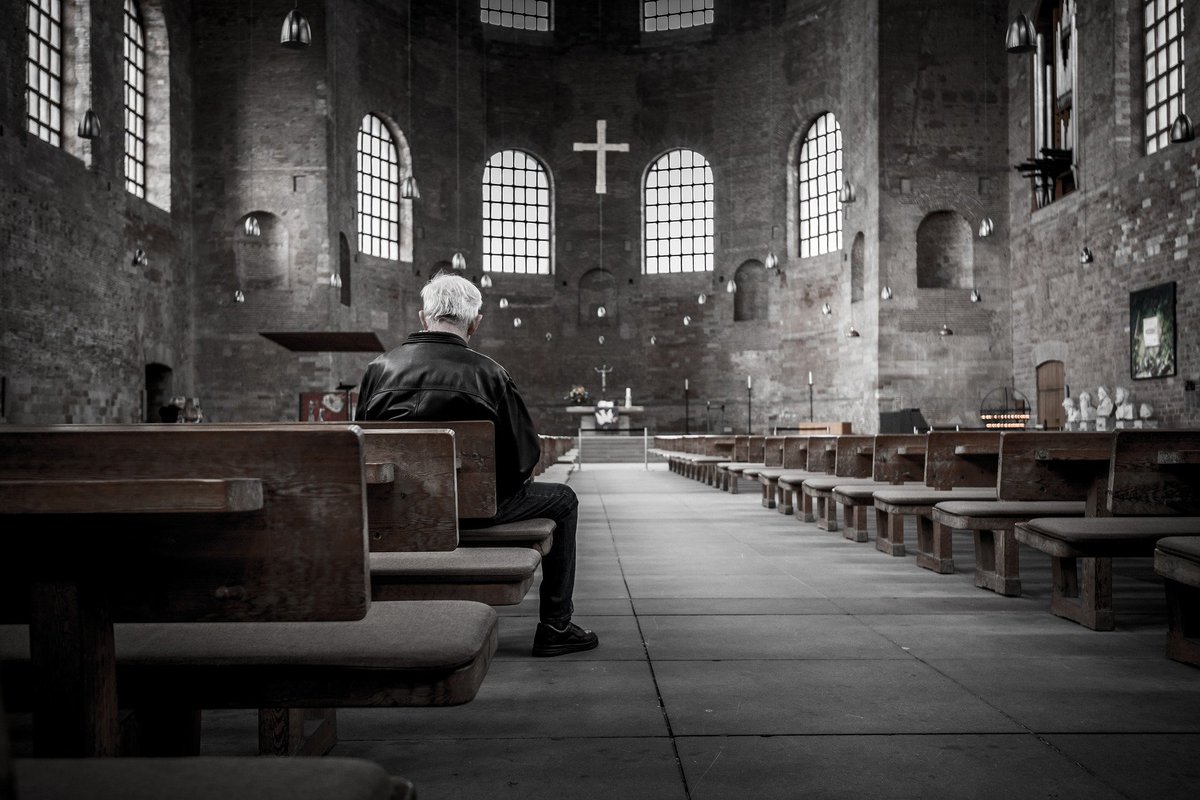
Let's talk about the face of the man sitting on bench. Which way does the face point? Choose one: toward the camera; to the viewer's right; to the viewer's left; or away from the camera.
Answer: away from the camera

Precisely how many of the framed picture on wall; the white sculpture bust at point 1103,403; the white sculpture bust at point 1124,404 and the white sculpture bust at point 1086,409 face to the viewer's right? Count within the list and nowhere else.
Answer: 0

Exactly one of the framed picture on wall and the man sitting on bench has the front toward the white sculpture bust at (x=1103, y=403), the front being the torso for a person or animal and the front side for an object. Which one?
the man sitting on bench

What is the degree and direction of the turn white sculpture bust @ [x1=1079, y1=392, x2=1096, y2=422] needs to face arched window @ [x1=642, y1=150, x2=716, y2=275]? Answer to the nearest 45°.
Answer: approximately 90° to its right

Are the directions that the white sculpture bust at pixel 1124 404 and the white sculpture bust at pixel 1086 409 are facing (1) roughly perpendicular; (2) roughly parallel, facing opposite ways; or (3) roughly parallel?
roughly parallel

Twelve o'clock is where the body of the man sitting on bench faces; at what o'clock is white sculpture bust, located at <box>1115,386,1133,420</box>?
The white sculpture bust is roughly at 12 o'clock from the man sitting on bench.

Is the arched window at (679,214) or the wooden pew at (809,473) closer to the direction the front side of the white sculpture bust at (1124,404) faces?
the wooden pew

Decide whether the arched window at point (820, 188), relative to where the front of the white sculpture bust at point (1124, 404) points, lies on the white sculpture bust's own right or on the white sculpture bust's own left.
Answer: on the white sculpture bust's own right

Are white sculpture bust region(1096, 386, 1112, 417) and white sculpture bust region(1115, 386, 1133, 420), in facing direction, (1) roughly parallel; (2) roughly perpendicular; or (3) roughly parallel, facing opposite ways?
roughly parallel

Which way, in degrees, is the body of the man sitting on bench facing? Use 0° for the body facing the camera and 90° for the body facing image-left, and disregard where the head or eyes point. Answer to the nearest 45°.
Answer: approximately 225°

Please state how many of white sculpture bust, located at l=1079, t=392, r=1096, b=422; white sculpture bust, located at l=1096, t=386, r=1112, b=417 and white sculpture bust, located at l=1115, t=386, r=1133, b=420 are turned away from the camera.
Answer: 0

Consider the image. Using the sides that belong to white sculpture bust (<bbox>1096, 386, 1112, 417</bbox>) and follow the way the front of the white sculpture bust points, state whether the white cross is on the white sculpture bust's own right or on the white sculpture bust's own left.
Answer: on the white sculpture bust's own right
